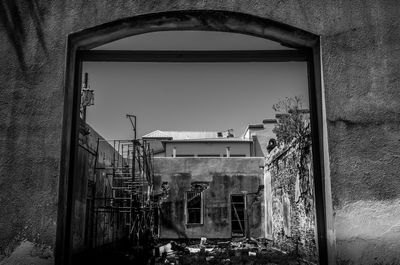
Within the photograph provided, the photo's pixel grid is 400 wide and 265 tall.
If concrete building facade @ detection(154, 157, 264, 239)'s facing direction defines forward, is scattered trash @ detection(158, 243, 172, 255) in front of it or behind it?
in front

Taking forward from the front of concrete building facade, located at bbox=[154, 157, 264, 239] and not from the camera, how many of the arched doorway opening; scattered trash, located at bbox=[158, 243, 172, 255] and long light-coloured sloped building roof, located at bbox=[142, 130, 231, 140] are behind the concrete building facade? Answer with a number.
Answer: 1

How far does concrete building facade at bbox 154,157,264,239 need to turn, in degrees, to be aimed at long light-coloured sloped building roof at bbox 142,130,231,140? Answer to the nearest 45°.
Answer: approximately 180°

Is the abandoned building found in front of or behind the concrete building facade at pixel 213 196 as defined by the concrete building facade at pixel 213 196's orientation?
in front

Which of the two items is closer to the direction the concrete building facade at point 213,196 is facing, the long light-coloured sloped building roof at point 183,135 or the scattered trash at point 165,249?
the scattered trash

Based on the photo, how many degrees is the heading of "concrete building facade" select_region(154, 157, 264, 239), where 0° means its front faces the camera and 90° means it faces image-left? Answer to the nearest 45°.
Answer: approximately 0°
